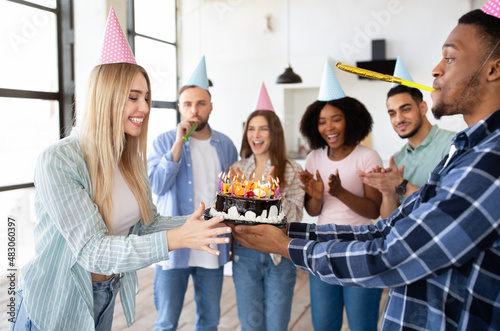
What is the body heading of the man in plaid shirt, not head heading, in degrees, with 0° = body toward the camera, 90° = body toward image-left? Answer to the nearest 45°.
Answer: approximately 90°

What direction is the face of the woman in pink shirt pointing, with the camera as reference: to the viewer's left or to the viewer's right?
to the viewer's left

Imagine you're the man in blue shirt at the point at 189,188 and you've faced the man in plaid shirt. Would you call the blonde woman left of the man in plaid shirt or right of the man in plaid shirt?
right

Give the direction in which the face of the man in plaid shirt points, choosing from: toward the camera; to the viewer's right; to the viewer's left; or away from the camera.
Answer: to the viewer's left

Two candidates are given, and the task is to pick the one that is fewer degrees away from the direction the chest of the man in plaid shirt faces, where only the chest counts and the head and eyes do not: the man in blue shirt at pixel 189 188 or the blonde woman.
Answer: the blonde woman

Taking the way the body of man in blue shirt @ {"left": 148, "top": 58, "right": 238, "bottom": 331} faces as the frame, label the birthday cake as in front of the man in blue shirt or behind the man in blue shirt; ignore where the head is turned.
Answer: in front

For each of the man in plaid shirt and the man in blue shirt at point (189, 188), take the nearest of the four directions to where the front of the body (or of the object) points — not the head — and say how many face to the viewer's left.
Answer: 1

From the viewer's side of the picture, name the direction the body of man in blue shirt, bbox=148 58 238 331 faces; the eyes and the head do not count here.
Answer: toward the camera

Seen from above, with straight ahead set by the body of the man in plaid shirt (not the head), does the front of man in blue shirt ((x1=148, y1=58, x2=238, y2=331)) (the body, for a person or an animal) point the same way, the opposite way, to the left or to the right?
to the left

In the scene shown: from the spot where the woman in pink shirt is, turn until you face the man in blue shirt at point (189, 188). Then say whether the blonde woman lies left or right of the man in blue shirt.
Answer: left

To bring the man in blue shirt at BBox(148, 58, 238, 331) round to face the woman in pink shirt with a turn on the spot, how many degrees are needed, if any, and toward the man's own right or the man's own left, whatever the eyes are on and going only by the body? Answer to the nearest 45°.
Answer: approximately 90° to the man's own left

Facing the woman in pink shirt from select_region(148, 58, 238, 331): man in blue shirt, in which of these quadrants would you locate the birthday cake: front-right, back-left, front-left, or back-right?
front-right

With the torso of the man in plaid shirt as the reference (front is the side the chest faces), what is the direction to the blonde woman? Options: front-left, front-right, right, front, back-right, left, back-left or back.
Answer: front

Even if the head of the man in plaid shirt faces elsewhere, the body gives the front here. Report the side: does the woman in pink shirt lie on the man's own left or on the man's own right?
on the man's own right

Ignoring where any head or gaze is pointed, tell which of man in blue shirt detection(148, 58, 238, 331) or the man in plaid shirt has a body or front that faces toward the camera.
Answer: the man in blue shirt
